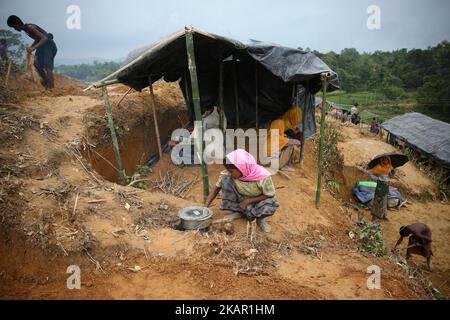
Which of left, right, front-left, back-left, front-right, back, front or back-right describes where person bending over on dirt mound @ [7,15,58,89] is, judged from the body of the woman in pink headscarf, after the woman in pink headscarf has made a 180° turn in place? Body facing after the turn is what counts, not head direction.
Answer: left

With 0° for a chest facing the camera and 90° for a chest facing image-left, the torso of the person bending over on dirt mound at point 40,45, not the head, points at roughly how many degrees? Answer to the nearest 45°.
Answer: approximately 90°

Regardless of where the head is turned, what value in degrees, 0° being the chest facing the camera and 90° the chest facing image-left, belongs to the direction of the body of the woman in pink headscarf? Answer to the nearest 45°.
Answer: approximately 45°

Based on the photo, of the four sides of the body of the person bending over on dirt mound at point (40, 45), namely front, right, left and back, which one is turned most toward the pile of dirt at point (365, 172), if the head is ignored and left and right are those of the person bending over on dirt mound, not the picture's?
back

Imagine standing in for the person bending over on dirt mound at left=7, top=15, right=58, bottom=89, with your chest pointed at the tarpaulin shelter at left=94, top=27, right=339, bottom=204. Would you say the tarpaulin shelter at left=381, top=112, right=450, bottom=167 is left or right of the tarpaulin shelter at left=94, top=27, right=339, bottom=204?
left

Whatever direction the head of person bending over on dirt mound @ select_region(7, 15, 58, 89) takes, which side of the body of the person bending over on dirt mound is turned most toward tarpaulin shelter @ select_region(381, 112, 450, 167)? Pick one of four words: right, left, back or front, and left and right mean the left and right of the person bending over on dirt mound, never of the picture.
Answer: back

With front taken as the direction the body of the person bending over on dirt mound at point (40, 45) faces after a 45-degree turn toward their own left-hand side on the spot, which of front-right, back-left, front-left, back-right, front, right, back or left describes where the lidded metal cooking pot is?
front-left

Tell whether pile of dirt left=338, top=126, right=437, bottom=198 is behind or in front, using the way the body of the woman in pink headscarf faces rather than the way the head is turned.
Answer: behind
